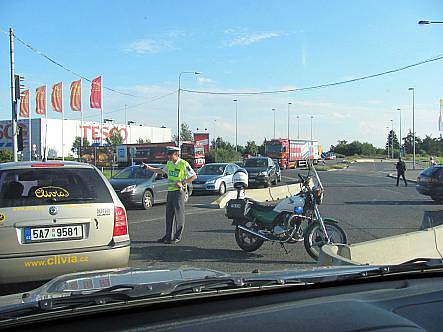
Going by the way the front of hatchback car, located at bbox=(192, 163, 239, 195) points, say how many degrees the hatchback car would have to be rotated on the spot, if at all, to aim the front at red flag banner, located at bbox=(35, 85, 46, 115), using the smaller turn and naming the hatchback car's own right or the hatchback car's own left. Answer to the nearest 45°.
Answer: approximately 90° to the hatchback car's own right

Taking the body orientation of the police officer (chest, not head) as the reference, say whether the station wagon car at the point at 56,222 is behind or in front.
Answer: in front

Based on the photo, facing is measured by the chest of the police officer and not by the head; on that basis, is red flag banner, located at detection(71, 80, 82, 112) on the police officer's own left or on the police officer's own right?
on the police officer's own right

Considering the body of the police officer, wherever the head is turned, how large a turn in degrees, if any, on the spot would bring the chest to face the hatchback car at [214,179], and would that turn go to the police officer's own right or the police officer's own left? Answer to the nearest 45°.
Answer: approximately 135° to the police officer's own right

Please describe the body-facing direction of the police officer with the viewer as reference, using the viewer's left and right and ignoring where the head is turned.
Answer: facing the viewer and to the left of the viewer

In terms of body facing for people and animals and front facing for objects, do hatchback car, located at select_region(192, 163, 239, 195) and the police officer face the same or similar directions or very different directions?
same or similar directions

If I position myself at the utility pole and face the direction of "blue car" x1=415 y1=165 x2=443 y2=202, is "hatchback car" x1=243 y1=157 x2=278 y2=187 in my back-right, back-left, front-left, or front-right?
front-left

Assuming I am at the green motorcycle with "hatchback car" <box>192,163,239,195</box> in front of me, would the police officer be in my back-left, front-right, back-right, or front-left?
front-left

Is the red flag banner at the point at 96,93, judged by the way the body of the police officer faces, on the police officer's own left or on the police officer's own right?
on the police officer's own right

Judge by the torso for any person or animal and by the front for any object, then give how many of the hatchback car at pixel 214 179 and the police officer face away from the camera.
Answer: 0

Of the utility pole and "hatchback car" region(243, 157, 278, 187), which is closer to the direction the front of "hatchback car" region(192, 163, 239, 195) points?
the utility pole
